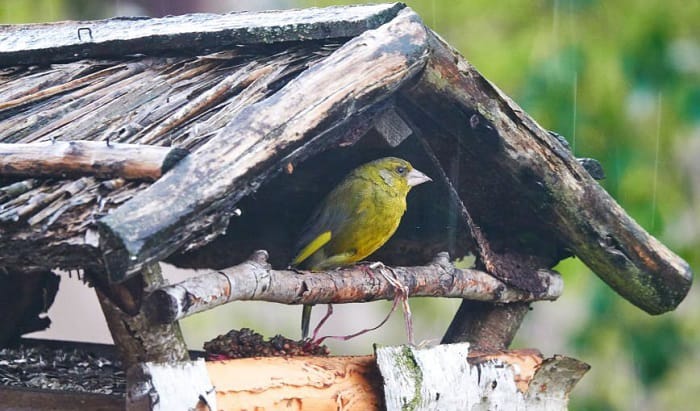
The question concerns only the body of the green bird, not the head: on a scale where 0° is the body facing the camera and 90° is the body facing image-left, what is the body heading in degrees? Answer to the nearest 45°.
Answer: approximately 270°
